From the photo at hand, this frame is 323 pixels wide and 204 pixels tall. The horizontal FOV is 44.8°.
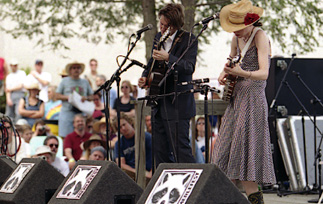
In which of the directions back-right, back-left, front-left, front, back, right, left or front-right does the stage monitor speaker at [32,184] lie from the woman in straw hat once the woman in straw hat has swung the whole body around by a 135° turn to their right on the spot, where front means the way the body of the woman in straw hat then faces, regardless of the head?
left

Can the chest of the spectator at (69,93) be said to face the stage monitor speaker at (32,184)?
yes

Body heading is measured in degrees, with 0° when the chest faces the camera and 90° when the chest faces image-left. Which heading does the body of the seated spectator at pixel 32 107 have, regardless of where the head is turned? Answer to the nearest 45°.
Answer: approximately 0°

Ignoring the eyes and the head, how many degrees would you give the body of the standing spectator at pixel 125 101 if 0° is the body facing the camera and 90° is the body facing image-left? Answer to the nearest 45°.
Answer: approximately 0°

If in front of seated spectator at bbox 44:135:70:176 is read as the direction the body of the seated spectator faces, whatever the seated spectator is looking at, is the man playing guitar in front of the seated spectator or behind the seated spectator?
in front

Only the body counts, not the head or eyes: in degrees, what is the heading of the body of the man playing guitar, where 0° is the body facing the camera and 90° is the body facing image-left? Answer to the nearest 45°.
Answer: approximately 45°

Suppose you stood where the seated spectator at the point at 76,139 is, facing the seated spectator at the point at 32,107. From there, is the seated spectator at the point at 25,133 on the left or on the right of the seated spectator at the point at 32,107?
left

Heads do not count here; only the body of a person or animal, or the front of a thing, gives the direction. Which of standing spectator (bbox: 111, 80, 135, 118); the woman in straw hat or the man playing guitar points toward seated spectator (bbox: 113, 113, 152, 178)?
standing spectator (bbox: 111, 80, 135, 118)
